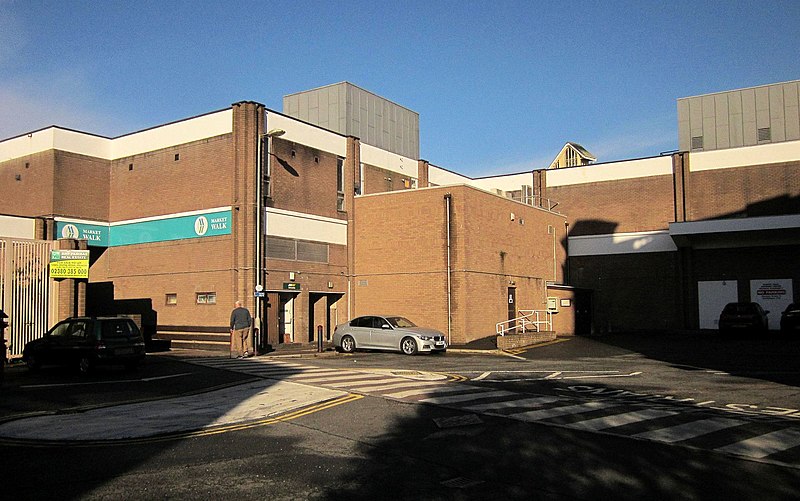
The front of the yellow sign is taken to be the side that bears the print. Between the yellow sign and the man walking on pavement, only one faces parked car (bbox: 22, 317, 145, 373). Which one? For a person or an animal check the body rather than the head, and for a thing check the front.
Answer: the yellow sign

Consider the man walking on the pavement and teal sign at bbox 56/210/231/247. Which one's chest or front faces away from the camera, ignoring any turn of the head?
the man walking on the pavement

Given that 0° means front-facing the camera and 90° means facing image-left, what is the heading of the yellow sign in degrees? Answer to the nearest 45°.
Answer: approximately 0°

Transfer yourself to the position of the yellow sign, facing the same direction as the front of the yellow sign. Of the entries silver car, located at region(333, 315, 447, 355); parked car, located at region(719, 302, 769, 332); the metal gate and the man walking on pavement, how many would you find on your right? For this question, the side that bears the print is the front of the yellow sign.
1

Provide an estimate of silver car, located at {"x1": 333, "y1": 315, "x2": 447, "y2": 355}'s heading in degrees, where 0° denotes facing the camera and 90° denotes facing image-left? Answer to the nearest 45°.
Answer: approximately 315°

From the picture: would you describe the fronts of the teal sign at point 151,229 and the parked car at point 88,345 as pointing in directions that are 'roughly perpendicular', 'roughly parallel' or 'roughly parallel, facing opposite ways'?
roughly perpendicular

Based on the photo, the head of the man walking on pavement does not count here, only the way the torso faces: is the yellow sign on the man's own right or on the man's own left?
on the man's own left

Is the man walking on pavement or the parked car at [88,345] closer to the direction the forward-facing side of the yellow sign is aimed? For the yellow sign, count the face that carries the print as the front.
the parked car

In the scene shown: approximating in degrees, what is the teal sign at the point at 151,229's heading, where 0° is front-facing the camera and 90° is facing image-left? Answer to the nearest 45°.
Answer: approximately 45°

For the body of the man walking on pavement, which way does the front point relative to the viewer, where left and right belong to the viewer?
facing away from the viewer

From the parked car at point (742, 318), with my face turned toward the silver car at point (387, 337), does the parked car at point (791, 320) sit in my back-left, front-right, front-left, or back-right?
back-left

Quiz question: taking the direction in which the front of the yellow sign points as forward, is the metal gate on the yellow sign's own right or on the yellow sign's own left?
on the yellow sign's own right

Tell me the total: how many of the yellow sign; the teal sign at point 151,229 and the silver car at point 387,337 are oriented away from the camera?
0
